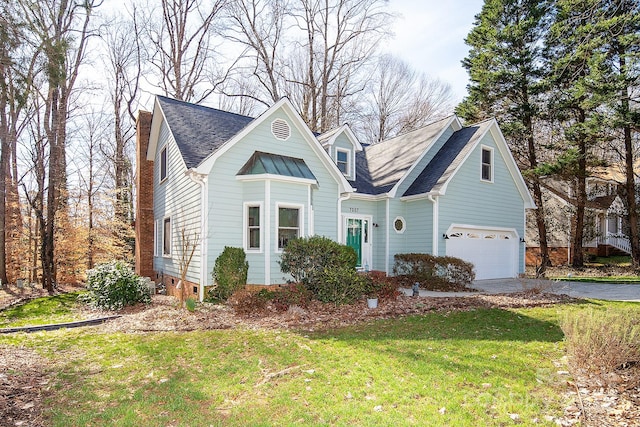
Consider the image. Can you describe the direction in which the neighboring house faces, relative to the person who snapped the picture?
facing the viewer and to the right of the viewer

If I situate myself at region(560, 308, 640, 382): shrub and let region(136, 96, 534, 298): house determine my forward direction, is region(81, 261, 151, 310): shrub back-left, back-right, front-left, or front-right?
front-left

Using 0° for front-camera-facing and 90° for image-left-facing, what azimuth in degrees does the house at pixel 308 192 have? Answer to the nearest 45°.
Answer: approximately 315°

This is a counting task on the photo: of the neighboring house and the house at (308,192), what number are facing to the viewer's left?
0

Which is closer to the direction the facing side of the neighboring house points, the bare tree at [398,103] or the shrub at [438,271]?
the shrub

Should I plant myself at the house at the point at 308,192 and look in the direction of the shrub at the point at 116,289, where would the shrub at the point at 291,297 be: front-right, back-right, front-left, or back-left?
front-left

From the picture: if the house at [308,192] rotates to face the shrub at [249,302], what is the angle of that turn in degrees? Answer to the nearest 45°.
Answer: approximately 45° to its right

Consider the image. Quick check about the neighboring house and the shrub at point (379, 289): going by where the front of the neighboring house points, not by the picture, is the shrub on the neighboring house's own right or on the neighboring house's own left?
on the neighboring house's own right
